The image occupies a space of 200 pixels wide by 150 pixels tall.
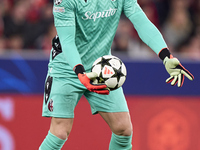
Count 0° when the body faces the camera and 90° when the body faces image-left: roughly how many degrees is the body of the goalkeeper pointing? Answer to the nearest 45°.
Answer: approximately 315°
